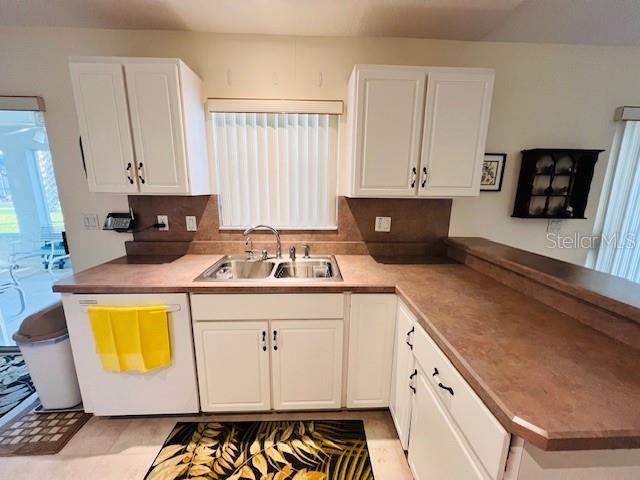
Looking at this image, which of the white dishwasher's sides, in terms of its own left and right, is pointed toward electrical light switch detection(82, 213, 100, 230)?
back

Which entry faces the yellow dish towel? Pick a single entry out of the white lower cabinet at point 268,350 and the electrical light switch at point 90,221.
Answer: the electrical light switch

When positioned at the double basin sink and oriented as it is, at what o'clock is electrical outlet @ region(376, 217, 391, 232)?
The electrical outlet is roughly at 9 o'clock from the double basin sink.

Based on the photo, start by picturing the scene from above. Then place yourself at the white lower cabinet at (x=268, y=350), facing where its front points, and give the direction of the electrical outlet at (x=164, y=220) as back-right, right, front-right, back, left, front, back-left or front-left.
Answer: back-right

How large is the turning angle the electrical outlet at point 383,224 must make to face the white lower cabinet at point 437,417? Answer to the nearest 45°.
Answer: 0° — it already faces it

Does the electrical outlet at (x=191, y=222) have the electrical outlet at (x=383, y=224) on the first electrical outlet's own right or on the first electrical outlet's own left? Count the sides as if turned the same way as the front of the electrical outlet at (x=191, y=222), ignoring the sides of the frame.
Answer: on the first electrical outlet's own left

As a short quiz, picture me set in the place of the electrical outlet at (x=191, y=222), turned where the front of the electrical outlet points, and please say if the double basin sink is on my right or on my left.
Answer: on my left

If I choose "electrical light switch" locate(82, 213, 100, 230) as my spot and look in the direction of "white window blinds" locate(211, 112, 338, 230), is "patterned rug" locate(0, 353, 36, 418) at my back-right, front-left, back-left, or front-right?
back-right

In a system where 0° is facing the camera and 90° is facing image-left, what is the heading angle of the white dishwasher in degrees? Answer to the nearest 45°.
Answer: approximately 0°

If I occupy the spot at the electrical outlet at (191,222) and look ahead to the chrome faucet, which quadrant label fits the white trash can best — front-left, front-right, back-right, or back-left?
back-right

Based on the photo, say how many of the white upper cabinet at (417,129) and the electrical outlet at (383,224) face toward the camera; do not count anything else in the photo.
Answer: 2
